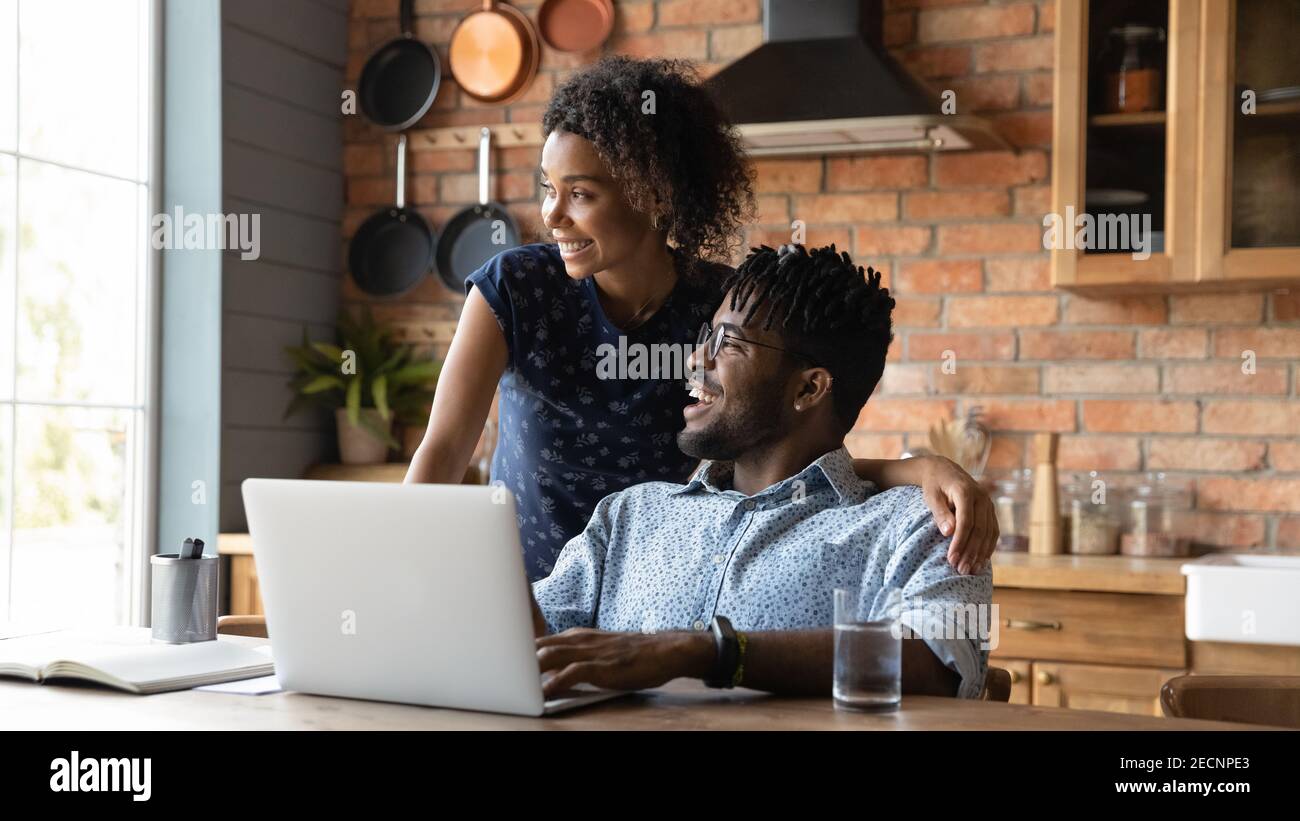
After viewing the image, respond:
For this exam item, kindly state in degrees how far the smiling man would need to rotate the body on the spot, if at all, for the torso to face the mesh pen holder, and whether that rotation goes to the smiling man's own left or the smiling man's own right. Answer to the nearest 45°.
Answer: approximately 45° to the smiling man's own right

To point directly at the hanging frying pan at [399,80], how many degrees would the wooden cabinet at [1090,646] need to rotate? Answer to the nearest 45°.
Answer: approximately 90° to its right

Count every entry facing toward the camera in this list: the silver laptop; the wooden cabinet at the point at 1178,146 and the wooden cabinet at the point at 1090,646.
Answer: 2

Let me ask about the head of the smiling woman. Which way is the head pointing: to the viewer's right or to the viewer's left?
to the viewer's left

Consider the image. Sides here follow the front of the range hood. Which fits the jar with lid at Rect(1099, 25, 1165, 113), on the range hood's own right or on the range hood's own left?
on the range hood's own left

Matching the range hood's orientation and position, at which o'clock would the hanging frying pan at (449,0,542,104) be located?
The hanging frying pan is roughly at 4 o'clock from the range hood.

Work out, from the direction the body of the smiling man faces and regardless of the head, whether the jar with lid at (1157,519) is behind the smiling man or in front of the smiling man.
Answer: behind

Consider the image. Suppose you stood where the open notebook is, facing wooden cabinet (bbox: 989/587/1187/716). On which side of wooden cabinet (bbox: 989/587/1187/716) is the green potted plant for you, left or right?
left

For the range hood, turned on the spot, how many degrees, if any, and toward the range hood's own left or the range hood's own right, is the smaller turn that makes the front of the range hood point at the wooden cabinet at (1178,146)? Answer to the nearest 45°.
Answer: approximately 90° to the range hood's own left

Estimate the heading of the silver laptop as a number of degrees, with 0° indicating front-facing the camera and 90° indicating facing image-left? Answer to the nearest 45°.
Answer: approximately 225°

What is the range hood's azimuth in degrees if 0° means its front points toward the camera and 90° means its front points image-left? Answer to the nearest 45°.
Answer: approximately 0°
